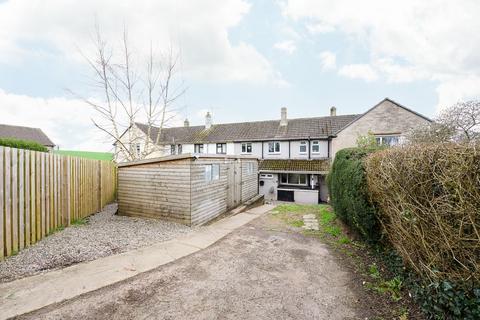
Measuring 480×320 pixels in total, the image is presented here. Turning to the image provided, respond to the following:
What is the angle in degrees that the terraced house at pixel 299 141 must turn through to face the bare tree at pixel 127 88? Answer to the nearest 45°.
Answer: approximately 45° to its right

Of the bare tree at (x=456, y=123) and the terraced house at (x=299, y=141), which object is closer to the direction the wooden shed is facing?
the bare tree

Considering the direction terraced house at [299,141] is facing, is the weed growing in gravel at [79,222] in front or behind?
in front

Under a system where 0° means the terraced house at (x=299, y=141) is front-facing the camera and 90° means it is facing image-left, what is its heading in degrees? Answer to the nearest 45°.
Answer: approximately 0°

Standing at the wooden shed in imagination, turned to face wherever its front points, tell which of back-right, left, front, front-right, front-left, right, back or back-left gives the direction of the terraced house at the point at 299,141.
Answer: left

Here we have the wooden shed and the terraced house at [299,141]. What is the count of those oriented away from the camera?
0

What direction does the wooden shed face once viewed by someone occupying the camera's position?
facing the viewer and to the right of the viewer

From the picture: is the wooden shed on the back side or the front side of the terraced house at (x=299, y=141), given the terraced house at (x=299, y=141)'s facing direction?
on the front side

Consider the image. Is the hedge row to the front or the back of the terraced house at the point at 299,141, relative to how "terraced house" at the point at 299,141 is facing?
to the front

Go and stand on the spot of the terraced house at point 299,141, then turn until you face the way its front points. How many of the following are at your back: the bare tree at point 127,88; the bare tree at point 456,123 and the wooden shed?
0
